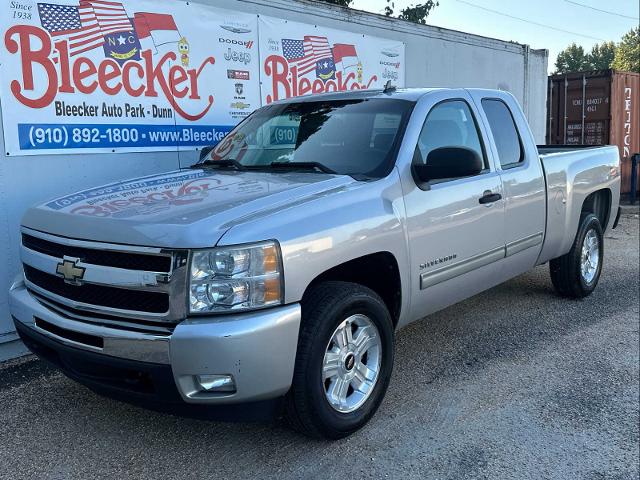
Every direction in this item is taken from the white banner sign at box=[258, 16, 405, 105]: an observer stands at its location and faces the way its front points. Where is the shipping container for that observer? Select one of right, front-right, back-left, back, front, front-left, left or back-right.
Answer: left

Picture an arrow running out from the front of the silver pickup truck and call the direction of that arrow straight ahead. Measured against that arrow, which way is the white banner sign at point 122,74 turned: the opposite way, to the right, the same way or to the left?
to the left

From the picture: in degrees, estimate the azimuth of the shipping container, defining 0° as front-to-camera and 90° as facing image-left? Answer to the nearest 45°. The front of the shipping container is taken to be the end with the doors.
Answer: approximately 45°

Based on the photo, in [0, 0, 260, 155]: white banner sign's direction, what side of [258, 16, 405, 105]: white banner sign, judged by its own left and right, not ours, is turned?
right

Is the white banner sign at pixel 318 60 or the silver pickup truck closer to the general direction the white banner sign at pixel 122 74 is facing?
the silver pickup truck

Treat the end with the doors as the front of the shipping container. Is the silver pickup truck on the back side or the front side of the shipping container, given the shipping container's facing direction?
on the front side

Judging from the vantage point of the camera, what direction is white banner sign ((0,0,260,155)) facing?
facing the viewer and to the right of the viewer

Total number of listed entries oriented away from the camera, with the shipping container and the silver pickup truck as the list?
0

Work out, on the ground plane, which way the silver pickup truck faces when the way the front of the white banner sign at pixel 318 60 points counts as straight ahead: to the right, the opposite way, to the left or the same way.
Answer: to the right

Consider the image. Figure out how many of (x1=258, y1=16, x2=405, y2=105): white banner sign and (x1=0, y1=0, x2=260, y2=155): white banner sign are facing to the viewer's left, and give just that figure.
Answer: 0

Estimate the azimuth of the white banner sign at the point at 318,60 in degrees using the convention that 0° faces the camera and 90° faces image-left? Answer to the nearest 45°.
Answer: approximately 315°

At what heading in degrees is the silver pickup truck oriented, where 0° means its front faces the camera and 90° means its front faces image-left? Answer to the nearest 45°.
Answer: approximately 45°

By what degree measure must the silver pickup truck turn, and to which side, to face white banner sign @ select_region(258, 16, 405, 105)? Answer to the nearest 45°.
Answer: approximately 135° to its right

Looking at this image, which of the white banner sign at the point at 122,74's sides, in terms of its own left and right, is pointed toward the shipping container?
left

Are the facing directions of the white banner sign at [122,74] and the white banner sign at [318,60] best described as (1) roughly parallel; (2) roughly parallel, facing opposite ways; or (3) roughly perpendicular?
roughly parallel
